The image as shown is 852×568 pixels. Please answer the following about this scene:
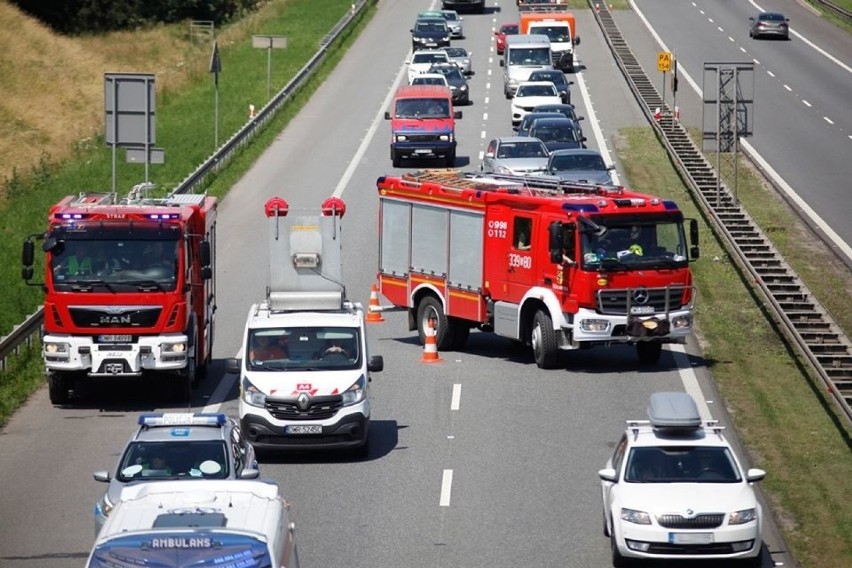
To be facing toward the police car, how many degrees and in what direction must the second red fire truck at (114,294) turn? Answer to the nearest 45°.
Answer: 0° — it already faces it

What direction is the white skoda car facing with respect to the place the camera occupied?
facing the viewer

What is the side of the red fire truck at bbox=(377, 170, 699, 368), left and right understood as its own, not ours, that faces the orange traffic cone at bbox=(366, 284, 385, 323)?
back

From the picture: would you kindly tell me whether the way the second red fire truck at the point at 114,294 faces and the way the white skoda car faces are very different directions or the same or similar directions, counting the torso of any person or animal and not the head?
same or similar directions

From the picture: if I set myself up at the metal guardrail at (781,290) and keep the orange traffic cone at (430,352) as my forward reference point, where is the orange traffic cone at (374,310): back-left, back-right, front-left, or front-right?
front-right

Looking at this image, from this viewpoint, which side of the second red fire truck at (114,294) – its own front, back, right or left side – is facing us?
front

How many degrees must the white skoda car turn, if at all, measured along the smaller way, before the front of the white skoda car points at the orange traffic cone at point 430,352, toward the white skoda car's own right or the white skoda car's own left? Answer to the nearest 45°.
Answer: approximately 180°

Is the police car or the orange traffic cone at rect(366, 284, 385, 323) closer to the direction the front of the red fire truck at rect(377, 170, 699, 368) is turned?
the police car

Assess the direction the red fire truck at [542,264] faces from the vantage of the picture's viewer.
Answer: facing the viewer and to the right of the viewer

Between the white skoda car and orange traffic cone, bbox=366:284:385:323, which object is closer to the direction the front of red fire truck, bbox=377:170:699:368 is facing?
the white skoda car

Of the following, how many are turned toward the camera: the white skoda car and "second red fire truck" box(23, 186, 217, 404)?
2
